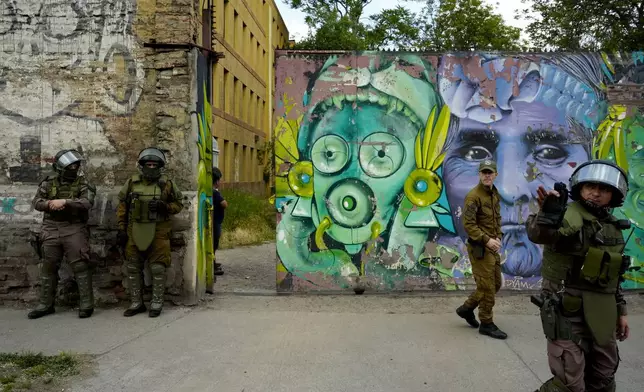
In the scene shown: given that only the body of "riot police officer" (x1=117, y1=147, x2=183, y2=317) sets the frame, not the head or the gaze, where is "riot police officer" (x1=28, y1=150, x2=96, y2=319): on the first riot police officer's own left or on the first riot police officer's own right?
on the first riot police officer's own right

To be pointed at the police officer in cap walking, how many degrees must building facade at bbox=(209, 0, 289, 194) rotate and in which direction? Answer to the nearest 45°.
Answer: approximately 45° to its right

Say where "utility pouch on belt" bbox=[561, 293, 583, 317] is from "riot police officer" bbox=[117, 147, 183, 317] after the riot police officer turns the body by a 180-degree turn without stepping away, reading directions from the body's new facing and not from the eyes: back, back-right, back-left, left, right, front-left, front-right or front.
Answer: back-right

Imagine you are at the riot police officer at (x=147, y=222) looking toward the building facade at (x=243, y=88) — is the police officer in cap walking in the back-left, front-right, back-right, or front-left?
back-right

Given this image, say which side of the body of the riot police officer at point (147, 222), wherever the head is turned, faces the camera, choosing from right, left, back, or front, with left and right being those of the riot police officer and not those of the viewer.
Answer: front

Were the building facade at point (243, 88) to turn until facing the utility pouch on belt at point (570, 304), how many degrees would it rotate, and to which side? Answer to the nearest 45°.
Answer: approximately 45° to its right

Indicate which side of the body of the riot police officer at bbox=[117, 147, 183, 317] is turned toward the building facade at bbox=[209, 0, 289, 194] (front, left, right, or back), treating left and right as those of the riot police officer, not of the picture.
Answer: back

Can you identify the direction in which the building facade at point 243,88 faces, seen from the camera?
facing the viewer and to the right of the viewer

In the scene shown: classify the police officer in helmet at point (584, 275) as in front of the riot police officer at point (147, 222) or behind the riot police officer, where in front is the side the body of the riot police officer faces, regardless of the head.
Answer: in front

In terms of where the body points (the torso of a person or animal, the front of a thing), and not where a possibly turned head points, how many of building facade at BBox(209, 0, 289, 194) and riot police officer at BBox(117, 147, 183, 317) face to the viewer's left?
0

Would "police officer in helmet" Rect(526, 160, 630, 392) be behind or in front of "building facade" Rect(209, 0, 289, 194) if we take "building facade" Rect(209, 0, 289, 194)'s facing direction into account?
in front
